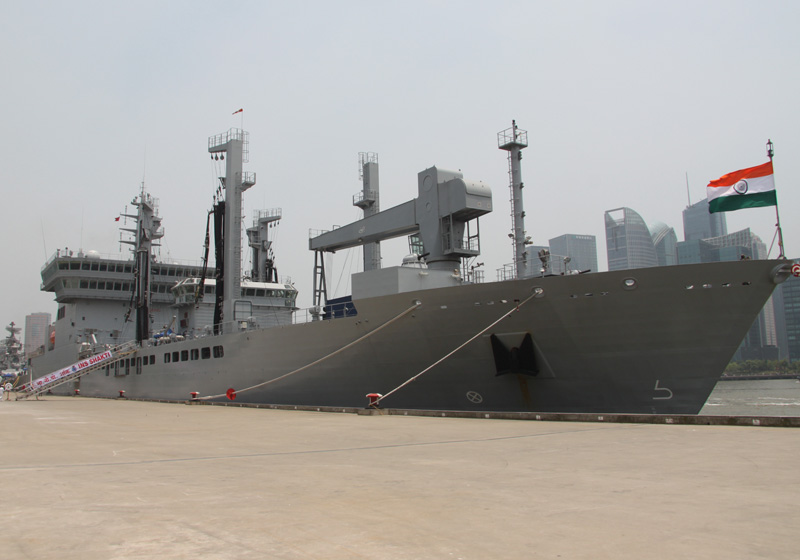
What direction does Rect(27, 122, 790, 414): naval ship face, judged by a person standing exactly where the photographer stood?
facing the viewer and to the right of the viewer

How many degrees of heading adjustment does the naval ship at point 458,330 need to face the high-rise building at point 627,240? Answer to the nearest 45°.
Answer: approximately 90° to its left
